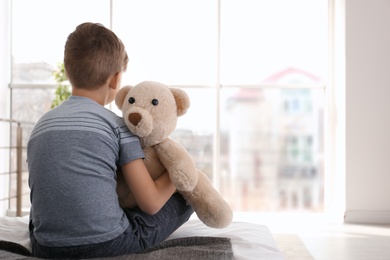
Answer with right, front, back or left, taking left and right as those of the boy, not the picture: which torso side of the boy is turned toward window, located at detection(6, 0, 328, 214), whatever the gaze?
front

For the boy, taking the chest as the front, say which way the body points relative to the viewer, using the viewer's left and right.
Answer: facing away from the viewer and to the right of the viewer

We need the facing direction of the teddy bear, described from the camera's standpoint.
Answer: facing the viewer and to the left of the viewer
